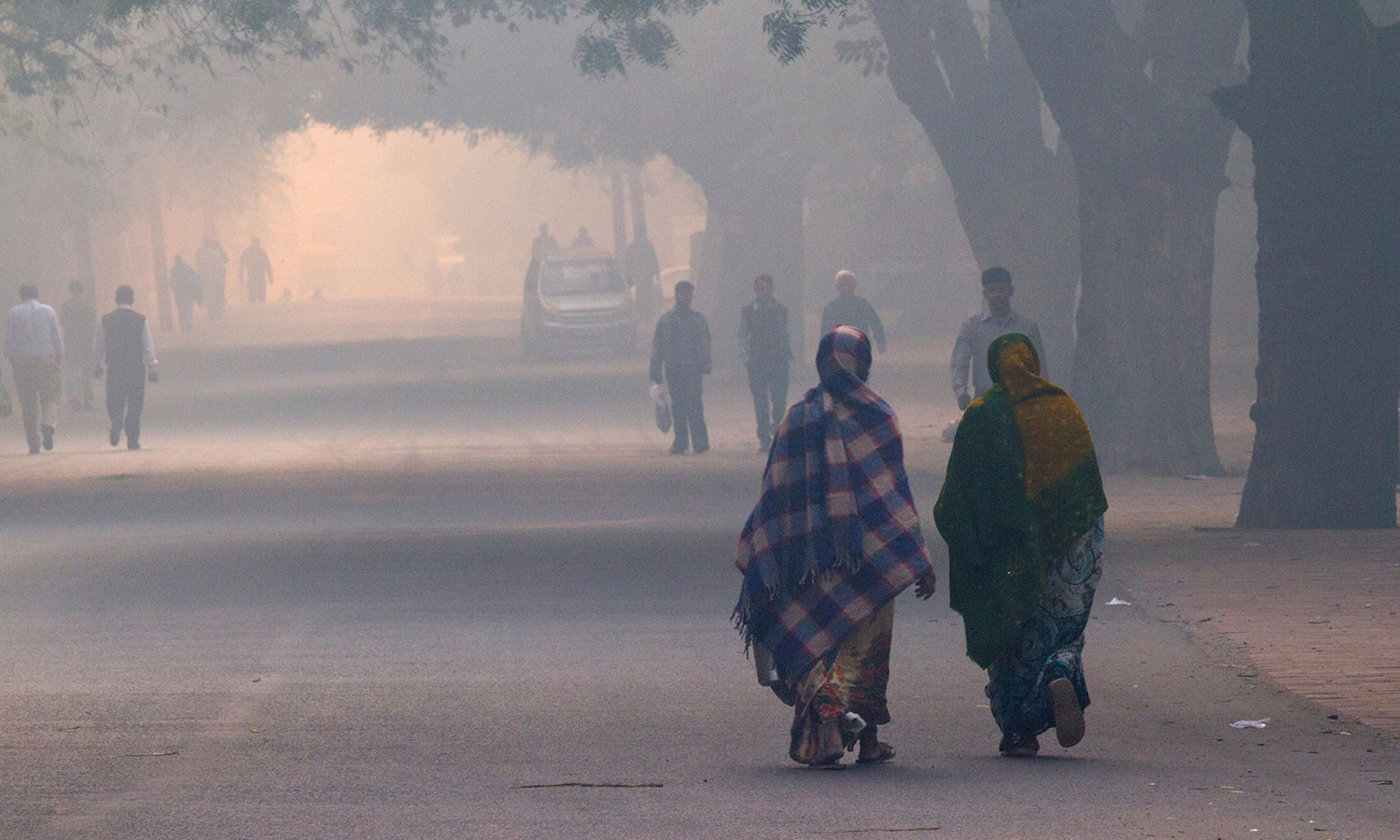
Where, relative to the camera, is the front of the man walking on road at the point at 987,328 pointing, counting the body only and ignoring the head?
toward the camera

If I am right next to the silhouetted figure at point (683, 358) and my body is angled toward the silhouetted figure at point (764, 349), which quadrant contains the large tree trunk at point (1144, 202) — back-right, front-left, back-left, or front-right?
front-right

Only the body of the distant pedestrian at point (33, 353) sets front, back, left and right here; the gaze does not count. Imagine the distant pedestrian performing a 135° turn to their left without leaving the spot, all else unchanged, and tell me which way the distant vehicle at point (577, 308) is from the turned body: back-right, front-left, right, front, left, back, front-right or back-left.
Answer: back

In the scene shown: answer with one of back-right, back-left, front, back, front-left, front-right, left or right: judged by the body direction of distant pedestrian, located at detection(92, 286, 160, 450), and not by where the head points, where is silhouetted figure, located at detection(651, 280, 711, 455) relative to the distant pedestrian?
back-right

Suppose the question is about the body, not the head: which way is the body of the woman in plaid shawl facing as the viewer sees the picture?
away from the camera

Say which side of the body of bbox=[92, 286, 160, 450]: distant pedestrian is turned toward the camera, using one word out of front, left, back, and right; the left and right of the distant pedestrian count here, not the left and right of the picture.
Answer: back

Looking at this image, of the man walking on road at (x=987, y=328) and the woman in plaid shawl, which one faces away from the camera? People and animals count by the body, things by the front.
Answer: the woman in plaid shawl

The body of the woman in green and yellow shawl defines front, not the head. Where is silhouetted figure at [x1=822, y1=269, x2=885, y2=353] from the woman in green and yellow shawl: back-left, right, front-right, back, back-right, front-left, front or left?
front

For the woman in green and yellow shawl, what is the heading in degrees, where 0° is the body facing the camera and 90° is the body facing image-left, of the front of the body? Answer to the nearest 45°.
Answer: approximately 180°

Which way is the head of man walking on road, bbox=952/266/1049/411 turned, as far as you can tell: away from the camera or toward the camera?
toward the camera

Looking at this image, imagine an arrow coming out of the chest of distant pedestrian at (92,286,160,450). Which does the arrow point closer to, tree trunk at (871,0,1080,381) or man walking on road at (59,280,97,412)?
the man walking on road

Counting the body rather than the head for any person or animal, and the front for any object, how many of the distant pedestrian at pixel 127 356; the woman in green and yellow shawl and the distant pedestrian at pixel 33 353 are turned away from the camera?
3

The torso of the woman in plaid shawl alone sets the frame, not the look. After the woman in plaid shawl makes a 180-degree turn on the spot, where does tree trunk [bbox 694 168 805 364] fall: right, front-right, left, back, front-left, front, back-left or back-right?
back

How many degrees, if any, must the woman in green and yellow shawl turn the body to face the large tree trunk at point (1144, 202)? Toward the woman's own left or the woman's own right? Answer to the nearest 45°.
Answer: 0° — they already face it

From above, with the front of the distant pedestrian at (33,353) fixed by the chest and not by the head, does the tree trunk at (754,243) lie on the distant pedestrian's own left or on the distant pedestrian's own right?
on the distant pedestrian's own right

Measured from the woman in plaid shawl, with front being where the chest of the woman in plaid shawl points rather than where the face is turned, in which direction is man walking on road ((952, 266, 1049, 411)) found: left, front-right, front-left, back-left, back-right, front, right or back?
front
